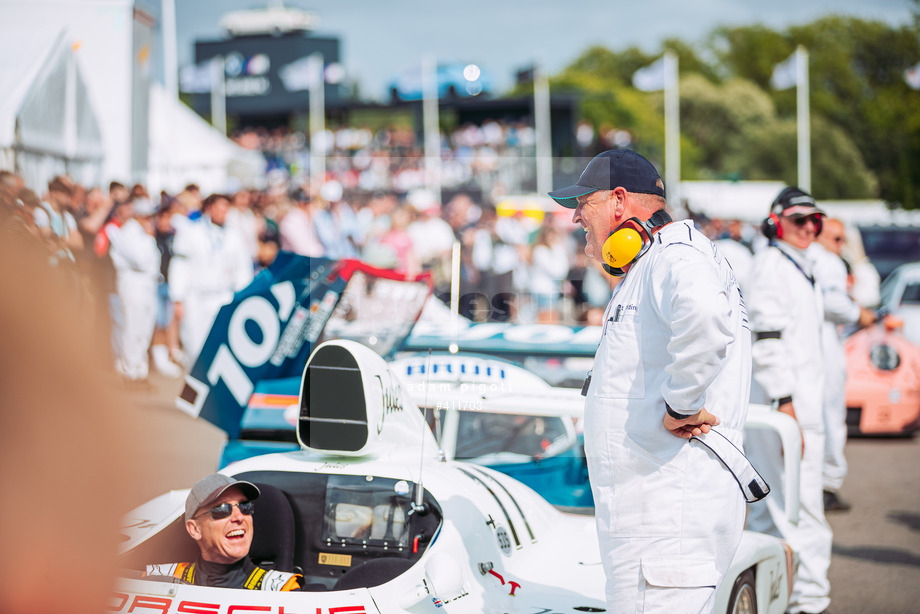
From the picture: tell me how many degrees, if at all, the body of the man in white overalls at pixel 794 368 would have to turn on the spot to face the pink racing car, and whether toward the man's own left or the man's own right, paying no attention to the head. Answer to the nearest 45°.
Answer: approximately 135° to the man's own left

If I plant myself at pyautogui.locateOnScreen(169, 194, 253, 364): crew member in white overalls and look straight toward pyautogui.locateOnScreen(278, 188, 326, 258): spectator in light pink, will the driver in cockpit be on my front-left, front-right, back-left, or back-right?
back-right

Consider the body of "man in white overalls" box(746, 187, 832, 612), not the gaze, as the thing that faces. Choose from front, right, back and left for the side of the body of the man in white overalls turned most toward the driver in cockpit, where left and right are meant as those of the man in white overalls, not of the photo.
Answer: right

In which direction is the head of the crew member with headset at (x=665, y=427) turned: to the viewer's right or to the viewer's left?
to the viewer's left

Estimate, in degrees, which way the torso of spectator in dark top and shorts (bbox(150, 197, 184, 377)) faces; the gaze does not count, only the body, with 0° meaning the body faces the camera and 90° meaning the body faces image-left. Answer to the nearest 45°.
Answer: approximately 315°

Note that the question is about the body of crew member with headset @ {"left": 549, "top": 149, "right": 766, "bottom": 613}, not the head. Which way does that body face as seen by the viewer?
to the viewer's left

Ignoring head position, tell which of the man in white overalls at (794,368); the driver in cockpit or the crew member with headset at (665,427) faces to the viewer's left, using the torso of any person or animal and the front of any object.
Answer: the crew member with headset
